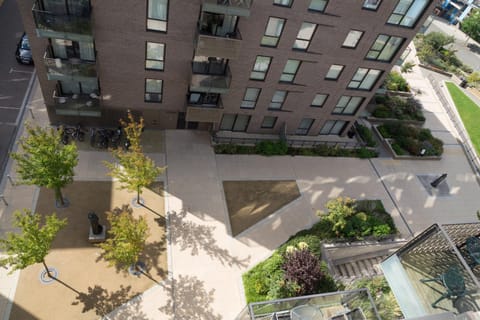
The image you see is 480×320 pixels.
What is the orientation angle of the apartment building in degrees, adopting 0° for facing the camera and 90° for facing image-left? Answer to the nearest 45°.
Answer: approximately 0°

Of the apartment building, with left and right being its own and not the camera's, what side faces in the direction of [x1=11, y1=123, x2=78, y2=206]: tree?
right
